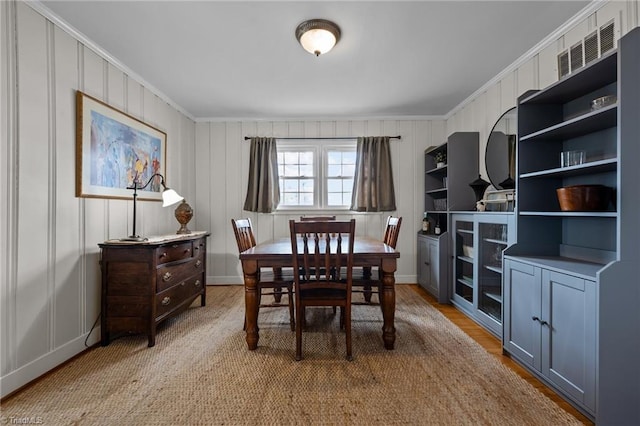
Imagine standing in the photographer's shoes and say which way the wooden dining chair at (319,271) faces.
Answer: facing away from the viewer

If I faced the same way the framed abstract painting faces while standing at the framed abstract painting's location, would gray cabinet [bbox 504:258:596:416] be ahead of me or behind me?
ahead

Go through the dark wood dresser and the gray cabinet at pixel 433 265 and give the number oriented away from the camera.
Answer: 0

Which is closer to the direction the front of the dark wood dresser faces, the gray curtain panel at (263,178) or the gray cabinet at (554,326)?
the gray cabinet

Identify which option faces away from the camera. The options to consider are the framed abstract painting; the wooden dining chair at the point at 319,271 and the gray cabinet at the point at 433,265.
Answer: the wooden dining chair

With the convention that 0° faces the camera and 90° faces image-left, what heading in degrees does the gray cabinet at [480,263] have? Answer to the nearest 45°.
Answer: approximately 45°

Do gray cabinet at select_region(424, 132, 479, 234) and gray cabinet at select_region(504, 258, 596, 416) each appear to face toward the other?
no

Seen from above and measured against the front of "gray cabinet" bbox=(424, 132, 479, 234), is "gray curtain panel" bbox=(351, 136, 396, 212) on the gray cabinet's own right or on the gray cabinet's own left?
on the gray cabinet's own right

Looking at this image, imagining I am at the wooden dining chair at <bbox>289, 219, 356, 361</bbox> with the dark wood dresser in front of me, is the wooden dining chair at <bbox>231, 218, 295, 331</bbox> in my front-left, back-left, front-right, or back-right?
front-right

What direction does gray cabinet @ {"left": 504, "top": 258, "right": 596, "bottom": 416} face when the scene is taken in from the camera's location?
facing the viewer and to the left of the viewer

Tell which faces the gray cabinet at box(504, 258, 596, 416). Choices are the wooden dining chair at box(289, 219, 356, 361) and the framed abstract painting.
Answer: the framed abstract painting

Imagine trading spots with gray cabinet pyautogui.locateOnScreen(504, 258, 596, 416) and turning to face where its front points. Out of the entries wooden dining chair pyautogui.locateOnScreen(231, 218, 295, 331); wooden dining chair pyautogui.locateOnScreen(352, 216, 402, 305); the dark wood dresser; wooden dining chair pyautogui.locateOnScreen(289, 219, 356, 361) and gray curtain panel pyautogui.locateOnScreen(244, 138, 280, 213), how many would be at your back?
0

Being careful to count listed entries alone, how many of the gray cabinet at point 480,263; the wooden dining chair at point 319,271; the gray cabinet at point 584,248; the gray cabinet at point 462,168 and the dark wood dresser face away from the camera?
1

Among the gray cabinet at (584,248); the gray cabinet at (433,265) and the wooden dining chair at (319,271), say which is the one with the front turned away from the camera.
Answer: the wooden dining chair

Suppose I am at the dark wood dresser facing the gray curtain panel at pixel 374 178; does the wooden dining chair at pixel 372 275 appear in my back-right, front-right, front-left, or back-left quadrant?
front-right

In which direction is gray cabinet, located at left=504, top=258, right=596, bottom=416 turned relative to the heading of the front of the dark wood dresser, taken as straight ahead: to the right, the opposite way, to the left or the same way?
the opposite way

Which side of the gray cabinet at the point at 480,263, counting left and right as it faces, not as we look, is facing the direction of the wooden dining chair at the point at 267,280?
front

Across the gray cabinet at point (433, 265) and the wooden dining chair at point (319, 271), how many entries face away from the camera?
1

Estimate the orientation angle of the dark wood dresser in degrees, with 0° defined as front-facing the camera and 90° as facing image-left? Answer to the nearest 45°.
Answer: approximately 315°

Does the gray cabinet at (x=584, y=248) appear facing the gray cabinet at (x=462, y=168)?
no

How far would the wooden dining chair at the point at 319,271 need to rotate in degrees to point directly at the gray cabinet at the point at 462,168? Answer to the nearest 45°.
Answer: approximately 45° to its right
